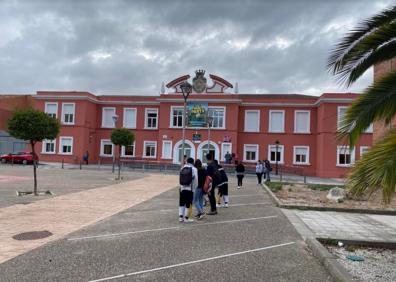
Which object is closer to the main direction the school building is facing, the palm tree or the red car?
the palm tree

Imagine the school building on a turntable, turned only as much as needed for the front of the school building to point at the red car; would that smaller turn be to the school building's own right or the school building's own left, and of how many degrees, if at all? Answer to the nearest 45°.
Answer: approximately 90° to the school building's own right

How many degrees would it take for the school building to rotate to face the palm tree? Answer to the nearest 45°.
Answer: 0° — it already faces it

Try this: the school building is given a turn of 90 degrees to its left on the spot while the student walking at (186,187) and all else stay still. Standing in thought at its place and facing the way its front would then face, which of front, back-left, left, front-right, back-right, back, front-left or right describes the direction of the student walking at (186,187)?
right

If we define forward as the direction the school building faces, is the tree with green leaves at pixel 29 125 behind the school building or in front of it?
in front

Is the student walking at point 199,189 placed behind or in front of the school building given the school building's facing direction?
in front

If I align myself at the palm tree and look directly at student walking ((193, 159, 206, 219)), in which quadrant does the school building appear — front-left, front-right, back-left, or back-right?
front-right

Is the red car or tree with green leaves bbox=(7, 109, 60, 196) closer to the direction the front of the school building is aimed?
the tree with green leaves

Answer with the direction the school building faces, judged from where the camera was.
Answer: facing the viewer

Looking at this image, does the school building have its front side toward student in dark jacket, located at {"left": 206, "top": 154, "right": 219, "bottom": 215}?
yes
